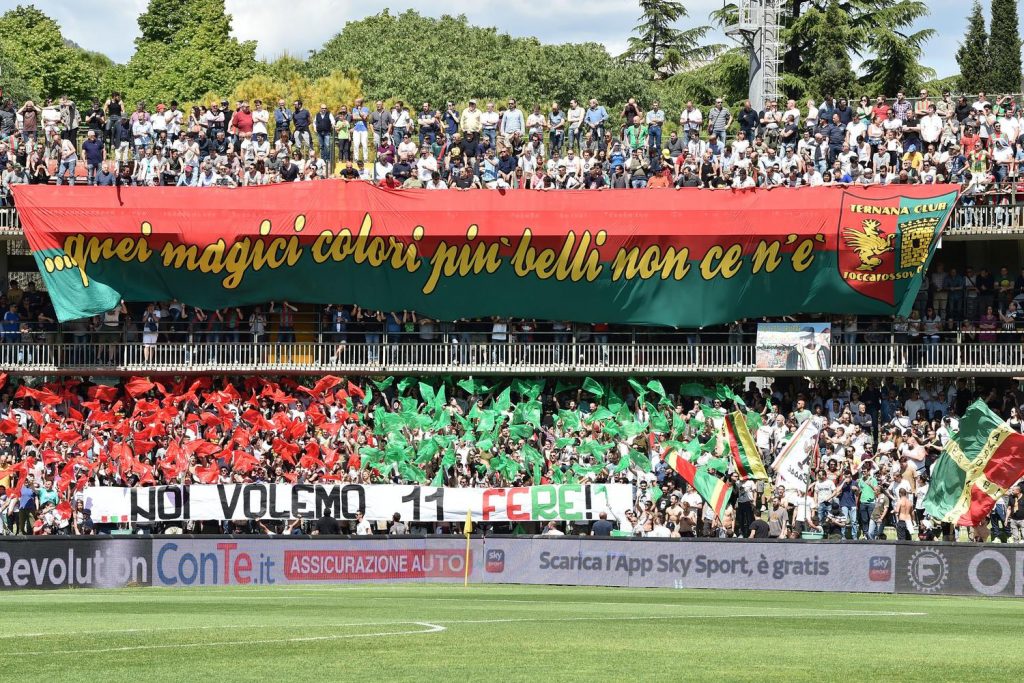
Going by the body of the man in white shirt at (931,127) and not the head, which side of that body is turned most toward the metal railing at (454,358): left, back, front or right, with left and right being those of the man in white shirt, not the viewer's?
right

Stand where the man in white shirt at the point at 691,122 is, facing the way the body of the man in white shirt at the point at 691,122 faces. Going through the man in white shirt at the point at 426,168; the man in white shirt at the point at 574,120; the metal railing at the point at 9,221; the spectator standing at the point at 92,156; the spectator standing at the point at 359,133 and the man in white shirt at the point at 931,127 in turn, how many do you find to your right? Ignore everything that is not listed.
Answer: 5

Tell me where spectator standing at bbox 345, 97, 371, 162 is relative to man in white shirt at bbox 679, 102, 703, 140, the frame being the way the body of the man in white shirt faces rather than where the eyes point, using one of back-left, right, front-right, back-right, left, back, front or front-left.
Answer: right

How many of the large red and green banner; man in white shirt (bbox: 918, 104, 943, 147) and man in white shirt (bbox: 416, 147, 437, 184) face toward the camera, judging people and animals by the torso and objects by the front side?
3

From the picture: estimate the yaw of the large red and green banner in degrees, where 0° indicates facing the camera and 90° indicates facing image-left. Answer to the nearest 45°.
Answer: approximately 0°

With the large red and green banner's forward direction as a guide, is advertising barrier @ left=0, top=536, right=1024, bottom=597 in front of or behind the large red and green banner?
in front

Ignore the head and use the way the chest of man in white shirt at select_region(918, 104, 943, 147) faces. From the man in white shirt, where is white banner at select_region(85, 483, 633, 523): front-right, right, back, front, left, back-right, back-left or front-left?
front-right

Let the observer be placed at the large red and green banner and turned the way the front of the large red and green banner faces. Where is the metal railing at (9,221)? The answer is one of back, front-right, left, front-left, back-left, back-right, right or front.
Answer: right

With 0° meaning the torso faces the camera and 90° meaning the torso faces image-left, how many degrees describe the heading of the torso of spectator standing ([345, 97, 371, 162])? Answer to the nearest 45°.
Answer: approximately 0°
